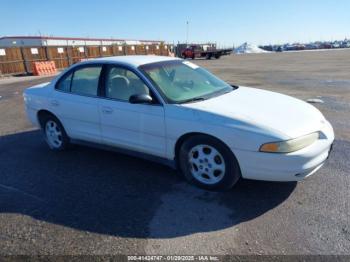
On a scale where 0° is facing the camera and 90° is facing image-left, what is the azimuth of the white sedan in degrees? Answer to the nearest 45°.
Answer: approximately 315°

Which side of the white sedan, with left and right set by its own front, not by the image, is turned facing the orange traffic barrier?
back
